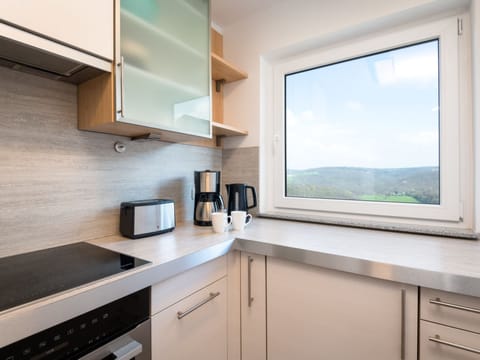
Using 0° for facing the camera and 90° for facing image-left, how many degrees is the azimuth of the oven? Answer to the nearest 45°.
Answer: approximately 315°

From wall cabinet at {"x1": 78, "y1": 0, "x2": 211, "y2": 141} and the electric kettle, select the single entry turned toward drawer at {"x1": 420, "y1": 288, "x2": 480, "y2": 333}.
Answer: the wall cabinet

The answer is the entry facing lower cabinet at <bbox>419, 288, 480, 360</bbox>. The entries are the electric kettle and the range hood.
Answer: the range hood

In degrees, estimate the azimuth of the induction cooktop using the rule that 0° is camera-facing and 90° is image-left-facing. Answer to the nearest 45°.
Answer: approximately 315°

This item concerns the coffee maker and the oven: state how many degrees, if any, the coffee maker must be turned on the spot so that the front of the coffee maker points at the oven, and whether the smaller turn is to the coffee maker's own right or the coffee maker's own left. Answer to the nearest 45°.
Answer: approximately 45° to the coffee maker's own right

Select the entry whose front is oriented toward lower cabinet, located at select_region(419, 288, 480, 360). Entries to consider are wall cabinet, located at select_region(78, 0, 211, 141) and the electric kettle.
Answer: the wall cabinet

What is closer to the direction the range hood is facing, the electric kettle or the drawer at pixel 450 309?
the drawer

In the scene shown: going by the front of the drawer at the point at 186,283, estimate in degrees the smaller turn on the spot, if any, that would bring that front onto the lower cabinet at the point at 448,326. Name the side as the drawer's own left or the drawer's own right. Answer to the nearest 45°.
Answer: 0° — it already faces it
